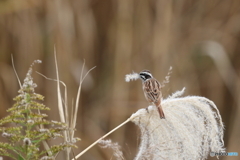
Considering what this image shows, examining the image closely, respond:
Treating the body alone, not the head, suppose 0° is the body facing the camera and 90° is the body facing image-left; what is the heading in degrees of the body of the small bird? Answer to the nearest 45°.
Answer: approximately 135°

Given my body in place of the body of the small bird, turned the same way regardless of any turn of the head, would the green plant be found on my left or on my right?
on my left
